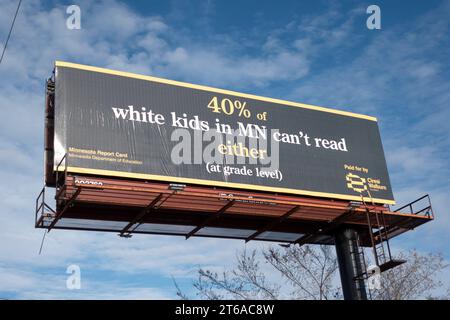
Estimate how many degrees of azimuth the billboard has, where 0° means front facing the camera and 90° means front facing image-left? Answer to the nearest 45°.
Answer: approximately 315°
